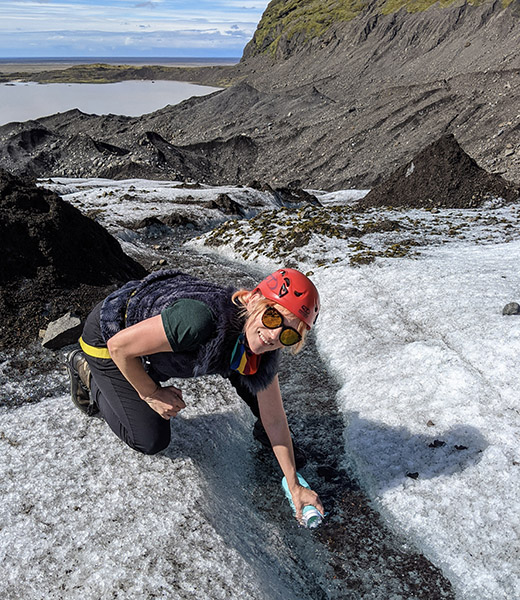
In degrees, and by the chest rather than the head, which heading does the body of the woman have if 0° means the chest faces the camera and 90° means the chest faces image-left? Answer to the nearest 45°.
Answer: approximately 315°

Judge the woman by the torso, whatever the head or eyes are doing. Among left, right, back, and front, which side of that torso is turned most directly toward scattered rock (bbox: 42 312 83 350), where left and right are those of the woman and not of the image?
back
